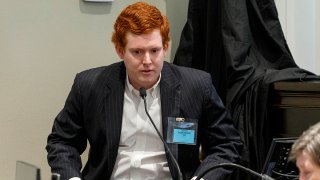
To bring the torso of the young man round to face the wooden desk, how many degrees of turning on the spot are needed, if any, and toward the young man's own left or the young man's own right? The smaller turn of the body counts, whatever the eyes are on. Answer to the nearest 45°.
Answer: approximately 90° to the young man's own left

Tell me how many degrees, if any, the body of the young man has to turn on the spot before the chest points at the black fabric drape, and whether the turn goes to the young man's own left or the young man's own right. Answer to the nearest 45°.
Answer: approximately 135° to the young man's own left

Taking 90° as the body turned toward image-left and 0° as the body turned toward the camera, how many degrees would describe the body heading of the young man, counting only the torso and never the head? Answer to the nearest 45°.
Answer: approximately 0°
